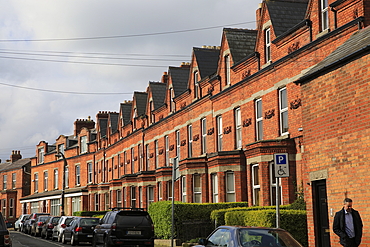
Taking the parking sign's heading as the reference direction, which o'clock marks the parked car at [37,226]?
The parked car is roughly at 5 o'clock from the parking sign.

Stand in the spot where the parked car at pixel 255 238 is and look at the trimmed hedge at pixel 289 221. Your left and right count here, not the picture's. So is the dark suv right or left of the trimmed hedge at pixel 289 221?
left

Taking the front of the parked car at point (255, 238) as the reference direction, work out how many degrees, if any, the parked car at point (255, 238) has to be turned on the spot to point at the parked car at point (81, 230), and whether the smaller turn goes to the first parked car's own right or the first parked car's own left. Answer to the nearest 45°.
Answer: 0° — it already faces it

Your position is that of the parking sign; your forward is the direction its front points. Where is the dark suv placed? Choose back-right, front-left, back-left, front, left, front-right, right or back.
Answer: back-right

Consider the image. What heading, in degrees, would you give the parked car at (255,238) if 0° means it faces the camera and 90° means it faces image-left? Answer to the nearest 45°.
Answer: approximately 135°

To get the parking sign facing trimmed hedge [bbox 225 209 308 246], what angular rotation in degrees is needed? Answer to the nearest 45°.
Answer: approximately 180°

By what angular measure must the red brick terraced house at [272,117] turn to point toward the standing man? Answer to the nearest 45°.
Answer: approximately 45° to its left

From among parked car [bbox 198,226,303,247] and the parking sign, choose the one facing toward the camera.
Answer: the parking sign

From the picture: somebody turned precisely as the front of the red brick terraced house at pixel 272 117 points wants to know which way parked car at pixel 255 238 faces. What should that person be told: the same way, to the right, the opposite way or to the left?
to the right

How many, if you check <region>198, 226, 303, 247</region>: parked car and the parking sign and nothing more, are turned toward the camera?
1

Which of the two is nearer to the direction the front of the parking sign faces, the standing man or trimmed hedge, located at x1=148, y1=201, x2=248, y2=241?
the standing man

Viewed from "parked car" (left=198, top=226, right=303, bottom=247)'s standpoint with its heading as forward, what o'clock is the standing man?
The standing man is roughly at 4 o'clock from the parked car.

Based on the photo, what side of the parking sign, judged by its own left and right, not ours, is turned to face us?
front

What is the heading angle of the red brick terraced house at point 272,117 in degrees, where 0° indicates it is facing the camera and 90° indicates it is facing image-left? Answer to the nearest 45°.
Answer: approximately 45°
